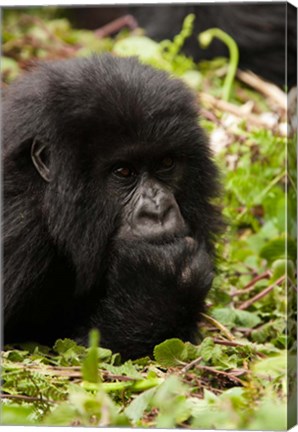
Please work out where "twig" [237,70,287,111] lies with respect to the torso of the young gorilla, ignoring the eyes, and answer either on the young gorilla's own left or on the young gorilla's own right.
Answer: on the young gorilla's own left

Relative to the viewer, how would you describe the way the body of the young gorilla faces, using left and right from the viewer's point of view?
facing the viewer and to the right of the viewer

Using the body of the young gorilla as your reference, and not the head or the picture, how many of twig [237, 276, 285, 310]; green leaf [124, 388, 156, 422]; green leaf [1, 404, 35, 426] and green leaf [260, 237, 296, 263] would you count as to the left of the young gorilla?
2

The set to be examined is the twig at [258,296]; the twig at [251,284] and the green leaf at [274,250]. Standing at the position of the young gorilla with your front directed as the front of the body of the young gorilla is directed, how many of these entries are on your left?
3

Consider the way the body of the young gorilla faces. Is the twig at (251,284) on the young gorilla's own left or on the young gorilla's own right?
on the young gorilla's own left

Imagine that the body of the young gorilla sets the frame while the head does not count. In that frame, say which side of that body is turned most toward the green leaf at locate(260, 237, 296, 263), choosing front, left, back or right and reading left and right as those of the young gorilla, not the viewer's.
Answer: left

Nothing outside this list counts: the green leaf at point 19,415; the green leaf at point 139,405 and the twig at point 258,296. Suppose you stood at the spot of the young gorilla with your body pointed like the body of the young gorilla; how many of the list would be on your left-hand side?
1

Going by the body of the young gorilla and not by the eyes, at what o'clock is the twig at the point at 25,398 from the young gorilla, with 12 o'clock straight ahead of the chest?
The twig is roughly at 2 o'clock from the young gorilla.

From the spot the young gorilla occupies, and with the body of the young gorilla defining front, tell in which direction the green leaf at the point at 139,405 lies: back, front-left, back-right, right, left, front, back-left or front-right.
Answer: front-right

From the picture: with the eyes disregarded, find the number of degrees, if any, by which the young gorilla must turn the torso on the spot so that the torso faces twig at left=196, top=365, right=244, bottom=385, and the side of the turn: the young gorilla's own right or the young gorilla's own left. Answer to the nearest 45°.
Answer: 0° — it already faces it
